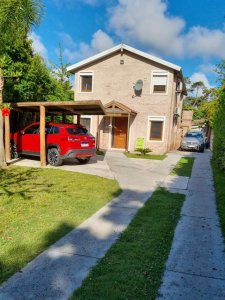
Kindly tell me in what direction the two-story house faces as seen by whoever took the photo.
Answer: facing the viewer

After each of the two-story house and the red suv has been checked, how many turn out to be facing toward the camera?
1

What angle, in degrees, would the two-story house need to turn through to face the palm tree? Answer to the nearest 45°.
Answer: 0° — it already faces it

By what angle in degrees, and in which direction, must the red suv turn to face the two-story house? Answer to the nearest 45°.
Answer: approximately 90° to its right

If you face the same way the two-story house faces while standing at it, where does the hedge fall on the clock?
The hedge is roughly at 11 o'clock from the two-story house.

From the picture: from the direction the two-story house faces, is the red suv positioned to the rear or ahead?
ahead

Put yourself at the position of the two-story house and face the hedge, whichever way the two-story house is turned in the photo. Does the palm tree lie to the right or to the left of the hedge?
right

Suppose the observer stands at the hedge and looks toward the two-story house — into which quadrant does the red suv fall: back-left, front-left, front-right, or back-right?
front-left

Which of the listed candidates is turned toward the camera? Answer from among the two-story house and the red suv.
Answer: the two-story house

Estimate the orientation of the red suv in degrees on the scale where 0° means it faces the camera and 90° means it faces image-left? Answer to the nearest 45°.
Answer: approximately 135°

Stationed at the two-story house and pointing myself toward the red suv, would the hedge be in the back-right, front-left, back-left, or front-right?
front-left
